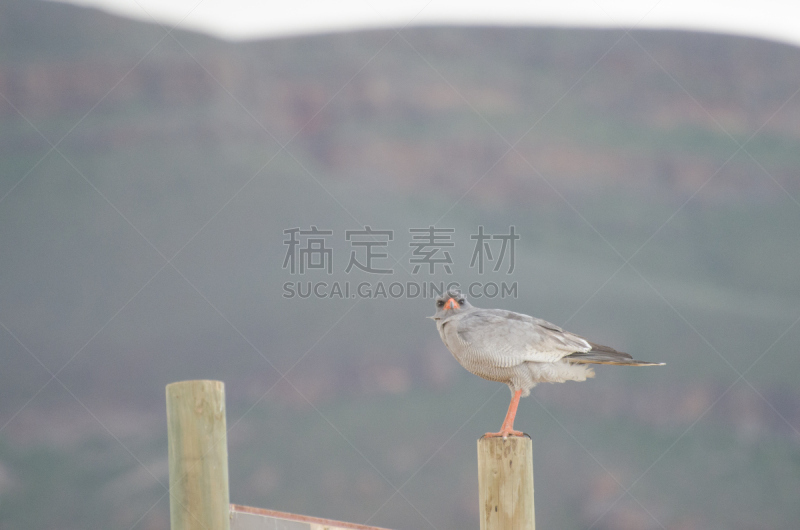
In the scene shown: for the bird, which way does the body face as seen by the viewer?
to the viewer's left

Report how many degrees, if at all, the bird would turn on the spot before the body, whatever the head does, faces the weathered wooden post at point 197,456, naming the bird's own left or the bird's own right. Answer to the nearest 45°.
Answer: approximately 45° to the bird's own left
